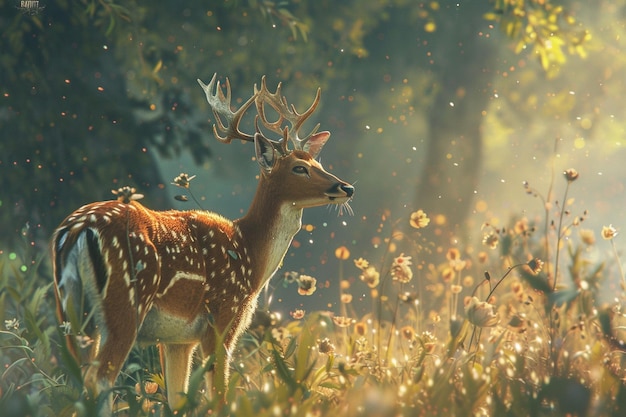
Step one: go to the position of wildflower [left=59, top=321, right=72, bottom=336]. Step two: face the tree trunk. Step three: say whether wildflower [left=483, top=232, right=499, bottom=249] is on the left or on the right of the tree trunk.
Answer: right

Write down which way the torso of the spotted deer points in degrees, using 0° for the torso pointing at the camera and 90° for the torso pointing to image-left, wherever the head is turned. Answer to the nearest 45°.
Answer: approximately 225°

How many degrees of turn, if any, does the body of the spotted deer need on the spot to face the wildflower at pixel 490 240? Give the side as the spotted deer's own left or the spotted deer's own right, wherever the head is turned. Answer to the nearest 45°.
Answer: approximately 45° to the spotted deer's own right

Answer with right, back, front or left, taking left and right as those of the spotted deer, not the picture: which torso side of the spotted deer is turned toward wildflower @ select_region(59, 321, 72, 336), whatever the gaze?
back
